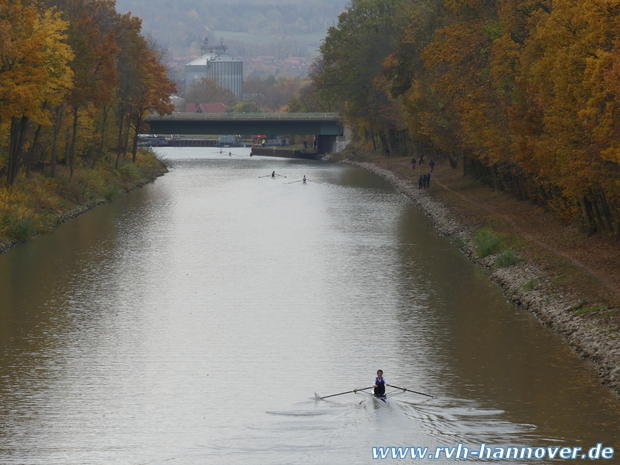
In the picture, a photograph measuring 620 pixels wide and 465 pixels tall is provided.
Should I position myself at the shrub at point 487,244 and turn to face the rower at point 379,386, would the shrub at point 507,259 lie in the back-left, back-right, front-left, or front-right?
front-left

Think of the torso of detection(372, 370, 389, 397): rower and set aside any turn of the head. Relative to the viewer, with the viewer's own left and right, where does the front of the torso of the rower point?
facing the viewer

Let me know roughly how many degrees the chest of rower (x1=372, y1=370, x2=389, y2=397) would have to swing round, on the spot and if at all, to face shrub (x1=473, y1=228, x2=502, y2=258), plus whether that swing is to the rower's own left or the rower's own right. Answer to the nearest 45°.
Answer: approximately 180°

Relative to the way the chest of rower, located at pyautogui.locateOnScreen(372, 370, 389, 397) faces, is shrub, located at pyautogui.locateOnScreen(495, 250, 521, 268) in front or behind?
behind
